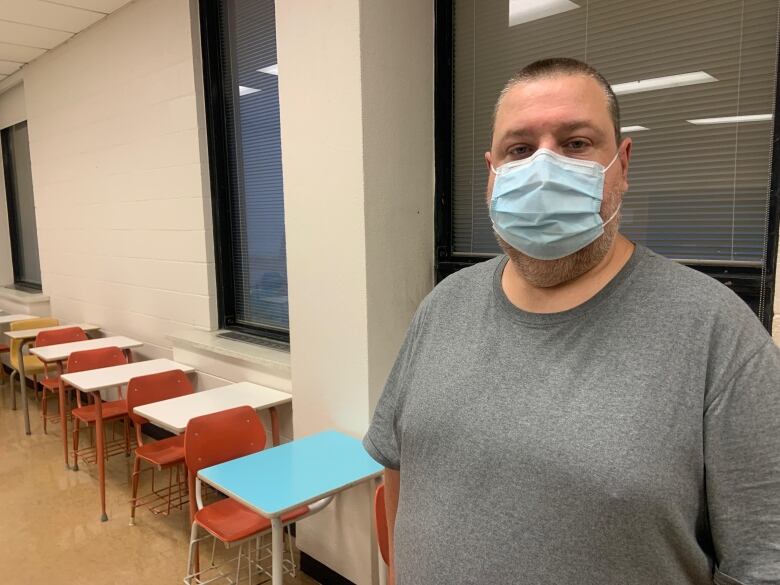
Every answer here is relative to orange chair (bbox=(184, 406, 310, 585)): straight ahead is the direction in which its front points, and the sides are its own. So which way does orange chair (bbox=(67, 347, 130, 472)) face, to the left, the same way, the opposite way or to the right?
the same way

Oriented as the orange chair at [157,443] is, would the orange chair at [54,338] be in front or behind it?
behind

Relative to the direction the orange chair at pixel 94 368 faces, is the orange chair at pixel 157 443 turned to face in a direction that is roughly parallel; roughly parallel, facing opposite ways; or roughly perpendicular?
roughly parallel

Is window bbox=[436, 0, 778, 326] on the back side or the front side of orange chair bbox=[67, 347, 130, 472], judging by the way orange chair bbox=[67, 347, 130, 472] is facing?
on the front side

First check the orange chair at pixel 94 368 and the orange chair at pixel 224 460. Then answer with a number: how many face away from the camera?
0

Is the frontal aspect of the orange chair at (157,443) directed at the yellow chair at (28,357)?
no

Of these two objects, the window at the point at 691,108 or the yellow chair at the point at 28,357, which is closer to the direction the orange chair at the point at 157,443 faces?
the window

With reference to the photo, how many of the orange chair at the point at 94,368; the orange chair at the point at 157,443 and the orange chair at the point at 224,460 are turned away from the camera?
0

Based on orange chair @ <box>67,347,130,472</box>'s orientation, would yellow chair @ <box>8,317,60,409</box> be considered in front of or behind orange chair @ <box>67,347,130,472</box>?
behind

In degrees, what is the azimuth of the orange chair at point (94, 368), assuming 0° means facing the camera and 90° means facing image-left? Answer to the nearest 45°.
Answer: approximately 315°

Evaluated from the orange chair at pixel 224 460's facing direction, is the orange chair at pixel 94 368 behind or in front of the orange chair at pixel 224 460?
behind

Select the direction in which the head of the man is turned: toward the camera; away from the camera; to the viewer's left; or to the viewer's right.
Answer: toward the camera

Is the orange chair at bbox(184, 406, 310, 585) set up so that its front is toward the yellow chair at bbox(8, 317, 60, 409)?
no

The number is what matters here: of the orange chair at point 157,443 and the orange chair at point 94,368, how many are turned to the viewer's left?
0

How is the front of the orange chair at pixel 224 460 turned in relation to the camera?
facing the viewer and to the right of the viewer
